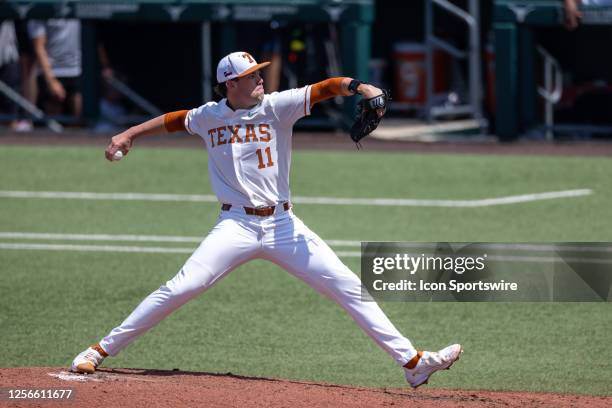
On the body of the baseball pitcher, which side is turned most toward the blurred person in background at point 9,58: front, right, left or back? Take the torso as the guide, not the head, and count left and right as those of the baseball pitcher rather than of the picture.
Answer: back

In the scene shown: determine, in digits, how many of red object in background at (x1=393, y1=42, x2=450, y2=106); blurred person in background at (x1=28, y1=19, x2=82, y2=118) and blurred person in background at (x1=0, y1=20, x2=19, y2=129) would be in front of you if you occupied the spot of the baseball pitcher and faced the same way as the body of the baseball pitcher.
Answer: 0

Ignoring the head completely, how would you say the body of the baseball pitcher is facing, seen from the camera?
toward the camera

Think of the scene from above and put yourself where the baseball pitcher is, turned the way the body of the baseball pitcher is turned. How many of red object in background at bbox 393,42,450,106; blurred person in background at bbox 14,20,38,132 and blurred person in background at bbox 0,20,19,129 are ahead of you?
0

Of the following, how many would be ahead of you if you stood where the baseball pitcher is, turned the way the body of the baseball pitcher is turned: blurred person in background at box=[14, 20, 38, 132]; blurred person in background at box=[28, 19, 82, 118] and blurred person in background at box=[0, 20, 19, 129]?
0

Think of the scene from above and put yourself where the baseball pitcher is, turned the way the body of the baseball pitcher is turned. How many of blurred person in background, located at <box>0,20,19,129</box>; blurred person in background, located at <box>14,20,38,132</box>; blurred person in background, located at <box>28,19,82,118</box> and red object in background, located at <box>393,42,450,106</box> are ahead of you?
0

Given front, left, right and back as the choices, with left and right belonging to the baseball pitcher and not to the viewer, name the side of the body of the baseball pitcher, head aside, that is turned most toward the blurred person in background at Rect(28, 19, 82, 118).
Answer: back

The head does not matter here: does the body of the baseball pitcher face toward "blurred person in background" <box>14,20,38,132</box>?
no

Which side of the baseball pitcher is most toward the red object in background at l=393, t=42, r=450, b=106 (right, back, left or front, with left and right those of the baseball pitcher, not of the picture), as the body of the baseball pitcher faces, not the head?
back
